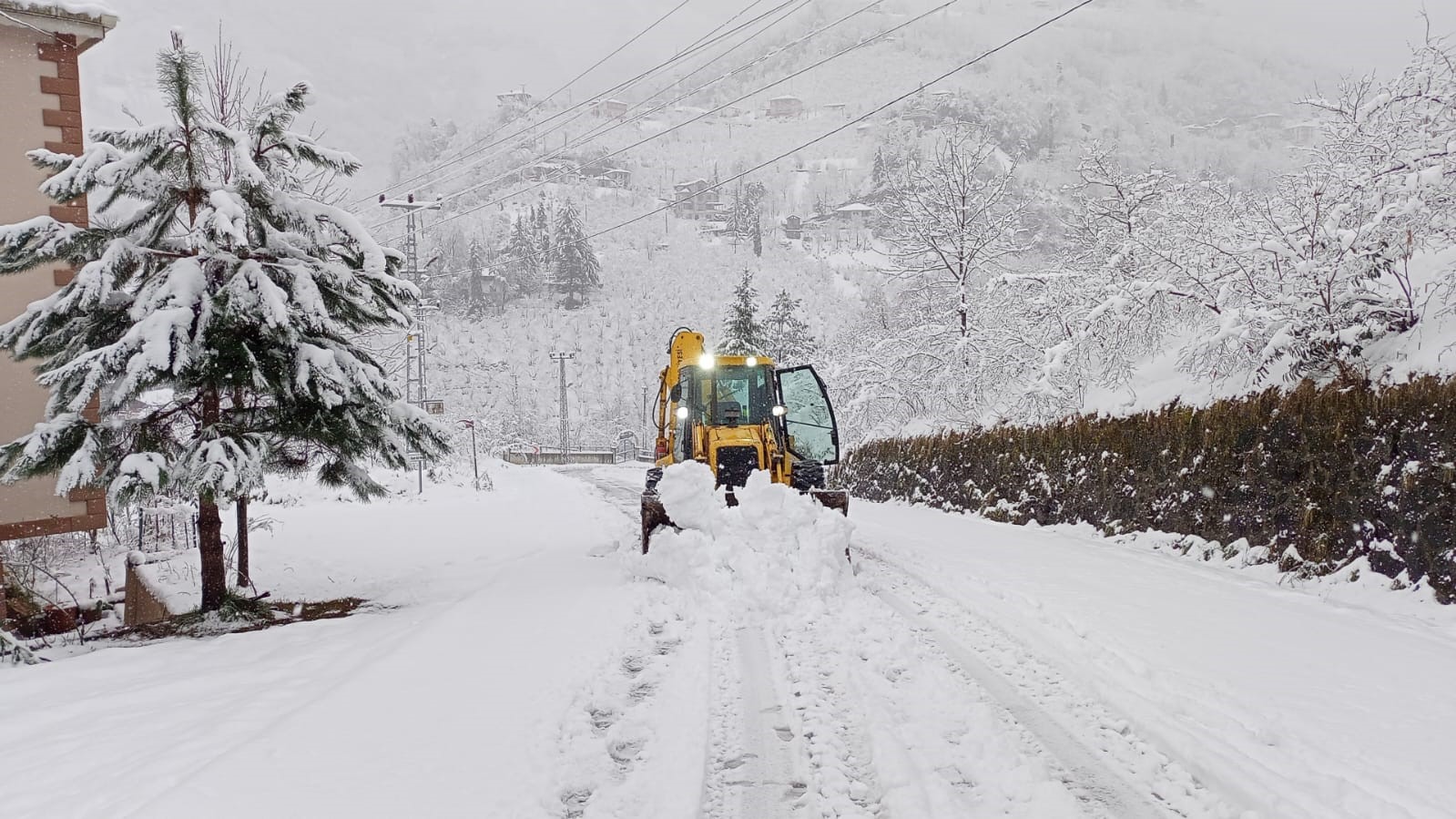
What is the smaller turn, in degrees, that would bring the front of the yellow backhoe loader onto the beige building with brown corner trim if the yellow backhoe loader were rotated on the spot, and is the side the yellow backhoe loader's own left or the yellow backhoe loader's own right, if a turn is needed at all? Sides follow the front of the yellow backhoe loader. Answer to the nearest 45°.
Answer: approximately 90° to the yellow backhoe loader's own right

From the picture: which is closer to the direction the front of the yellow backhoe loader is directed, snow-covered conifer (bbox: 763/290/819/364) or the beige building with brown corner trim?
the beige building with brown corner trim

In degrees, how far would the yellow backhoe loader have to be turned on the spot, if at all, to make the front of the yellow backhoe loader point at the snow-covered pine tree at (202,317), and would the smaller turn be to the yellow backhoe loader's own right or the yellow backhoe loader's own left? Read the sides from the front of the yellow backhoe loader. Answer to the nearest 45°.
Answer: approximately 45° to the yellow backhoe loader's own right

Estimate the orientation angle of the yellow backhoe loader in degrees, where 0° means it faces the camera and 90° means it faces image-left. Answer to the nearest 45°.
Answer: approximately 0°

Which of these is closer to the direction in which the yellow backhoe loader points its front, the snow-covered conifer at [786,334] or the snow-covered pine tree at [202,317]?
the snow-covered pine tree

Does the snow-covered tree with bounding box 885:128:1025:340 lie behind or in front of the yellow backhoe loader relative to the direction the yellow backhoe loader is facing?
behind

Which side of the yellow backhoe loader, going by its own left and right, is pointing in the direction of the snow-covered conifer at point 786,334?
back

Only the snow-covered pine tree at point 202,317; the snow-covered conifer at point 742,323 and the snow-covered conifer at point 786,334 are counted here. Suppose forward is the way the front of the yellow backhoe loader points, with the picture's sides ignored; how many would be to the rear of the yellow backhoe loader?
2

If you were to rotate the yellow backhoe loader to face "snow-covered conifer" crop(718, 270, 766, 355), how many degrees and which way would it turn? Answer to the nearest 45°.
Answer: approximately 180°

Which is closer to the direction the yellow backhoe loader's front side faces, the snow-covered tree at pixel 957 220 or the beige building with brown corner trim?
the beige building with brown corner trim

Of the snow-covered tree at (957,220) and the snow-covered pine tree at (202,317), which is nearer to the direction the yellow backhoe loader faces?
the snow-covered pine tree
